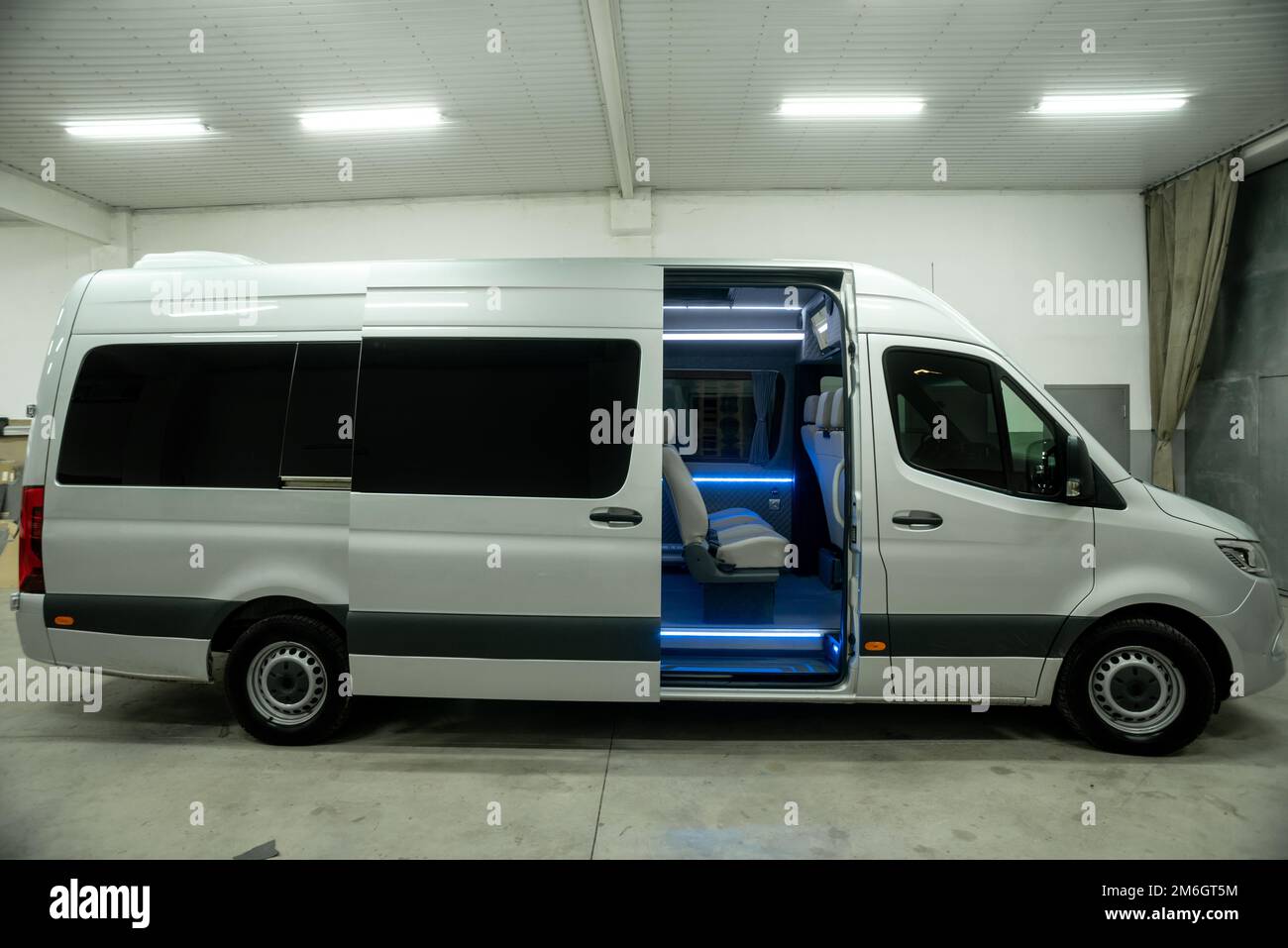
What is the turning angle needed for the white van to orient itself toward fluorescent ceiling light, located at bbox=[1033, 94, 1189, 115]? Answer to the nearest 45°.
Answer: approximately 45° to its left

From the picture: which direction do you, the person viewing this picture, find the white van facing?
facing to the right of the viewer

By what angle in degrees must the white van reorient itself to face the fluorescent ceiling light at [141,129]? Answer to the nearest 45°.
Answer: approximately 135° to its left

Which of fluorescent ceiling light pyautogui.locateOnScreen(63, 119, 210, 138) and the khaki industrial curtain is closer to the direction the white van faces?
the khaki industrial curtain
